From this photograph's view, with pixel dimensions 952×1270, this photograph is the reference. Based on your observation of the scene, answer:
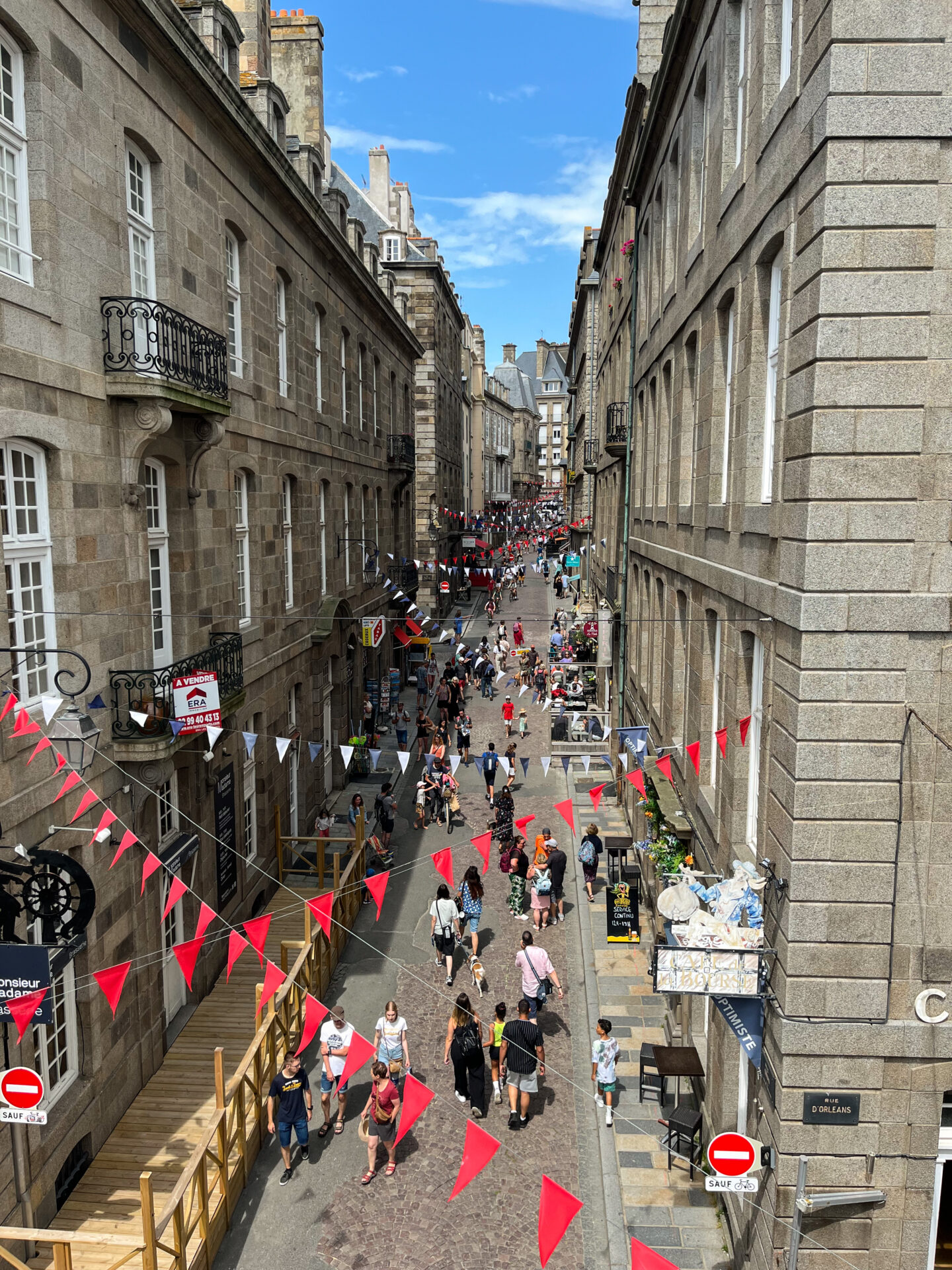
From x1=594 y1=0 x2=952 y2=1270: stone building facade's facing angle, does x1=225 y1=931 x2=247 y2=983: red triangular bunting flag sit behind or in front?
in front

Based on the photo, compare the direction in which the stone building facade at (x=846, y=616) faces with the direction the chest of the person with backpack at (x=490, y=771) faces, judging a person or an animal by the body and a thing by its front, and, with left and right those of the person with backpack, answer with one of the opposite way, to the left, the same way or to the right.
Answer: to the left

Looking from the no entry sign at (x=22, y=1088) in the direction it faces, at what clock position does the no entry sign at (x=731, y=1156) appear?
the no entry sign at (x=731, y=1156) is roughly at 10 o'clock from the no entry sign at (x=22, y=1088).

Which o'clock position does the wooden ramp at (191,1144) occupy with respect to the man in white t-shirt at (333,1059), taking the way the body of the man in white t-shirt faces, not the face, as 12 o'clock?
The wooden ramp is roughly at 2 o'clock from the man in white t-shirt.

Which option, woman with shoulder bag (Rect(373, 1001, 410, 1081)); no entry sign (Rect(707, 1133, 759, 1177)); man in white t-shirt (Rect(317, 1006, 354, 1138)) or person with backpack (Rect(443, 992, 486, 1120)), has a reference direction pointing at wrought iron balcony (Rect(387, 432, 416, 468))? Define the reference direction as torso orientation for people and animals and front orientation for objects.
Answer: the person with backpack

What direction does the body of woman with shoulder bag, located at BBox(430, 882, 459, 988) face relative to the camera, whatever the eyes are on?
away from the camera

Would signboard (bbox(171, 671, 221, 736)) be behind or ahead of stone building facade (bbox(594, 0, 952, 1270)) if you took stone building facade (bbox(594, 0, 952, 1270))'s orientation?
ahead

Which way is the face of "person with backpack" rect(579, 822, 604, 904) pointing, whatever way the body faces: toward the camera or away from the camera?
away from the camera

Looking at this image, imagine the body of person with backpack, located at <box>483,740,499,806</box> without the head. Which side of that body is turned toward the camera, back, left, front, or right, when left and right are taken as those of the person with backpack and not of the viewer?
back

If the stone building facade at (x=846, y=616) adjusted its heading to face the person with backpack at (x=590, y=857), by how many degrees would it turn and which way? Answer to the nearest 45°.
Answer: approximately 90° to its right

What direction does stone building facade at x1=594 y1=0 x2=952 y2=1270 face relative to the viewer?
to the viewer's left

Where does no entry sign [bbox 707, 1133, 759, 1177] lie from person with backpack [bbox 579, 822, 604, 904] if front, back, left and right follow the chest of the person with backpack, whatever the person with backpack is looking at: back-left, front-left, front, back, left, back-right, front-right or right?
back

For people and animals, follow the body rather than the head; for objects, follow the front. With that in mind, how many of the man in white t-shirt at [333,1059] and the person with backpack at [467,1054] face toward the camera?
1

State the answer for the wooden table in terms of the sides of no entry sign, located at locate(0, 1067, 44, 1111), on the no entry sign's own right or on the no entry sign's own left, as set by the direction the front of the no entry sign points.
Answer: on the no entry sign's own left
